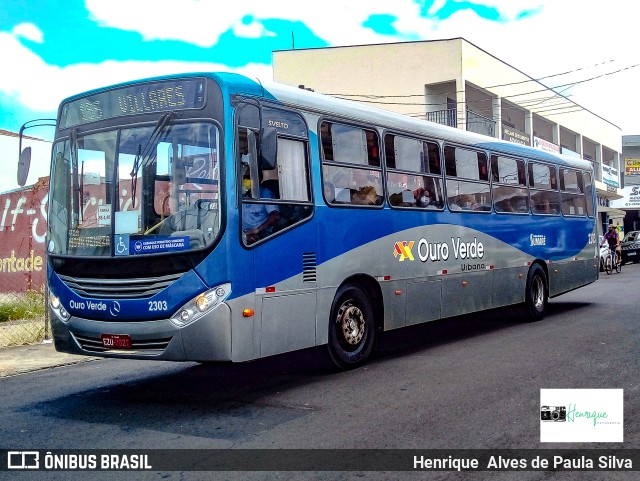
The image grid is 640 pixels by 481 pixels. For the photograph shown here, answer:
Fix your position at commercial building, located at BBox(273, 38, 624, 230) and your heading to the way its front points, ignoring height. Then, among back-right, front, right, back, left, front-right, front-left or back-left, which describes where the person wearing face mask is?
front-right

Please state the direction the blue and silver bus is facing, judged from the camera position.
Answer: facing the viewer and to the left of the viewer

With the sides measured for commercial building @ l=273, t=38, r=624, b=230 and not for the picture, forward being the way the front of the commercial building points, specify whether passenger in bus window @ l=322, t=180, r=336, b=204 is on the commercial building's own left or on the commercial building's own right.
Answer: on the commercial building's own right

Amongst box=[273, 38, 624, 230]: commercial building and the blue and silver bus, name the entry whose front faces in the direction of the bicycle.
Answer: the commercial building

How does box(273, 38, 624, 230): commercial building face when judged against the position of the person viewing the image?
facing the viewer and to the right of the viewer

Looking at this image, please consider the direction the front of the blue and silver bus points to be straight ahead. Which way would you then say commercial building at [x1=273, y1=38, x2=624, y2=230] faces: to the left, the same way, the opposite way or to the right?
to the left

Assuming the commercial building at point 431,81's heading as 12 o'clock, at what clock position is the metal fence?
The metal fence is roughly at 2 o'clock from the commercial building.

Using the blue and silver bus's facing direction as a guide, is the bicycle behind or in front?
behind

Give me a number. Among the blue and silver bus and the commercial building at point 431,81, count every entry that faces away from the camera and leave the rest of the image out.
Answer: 0

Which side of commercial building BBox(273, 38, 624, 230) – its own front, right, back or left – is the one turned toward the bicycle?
front
